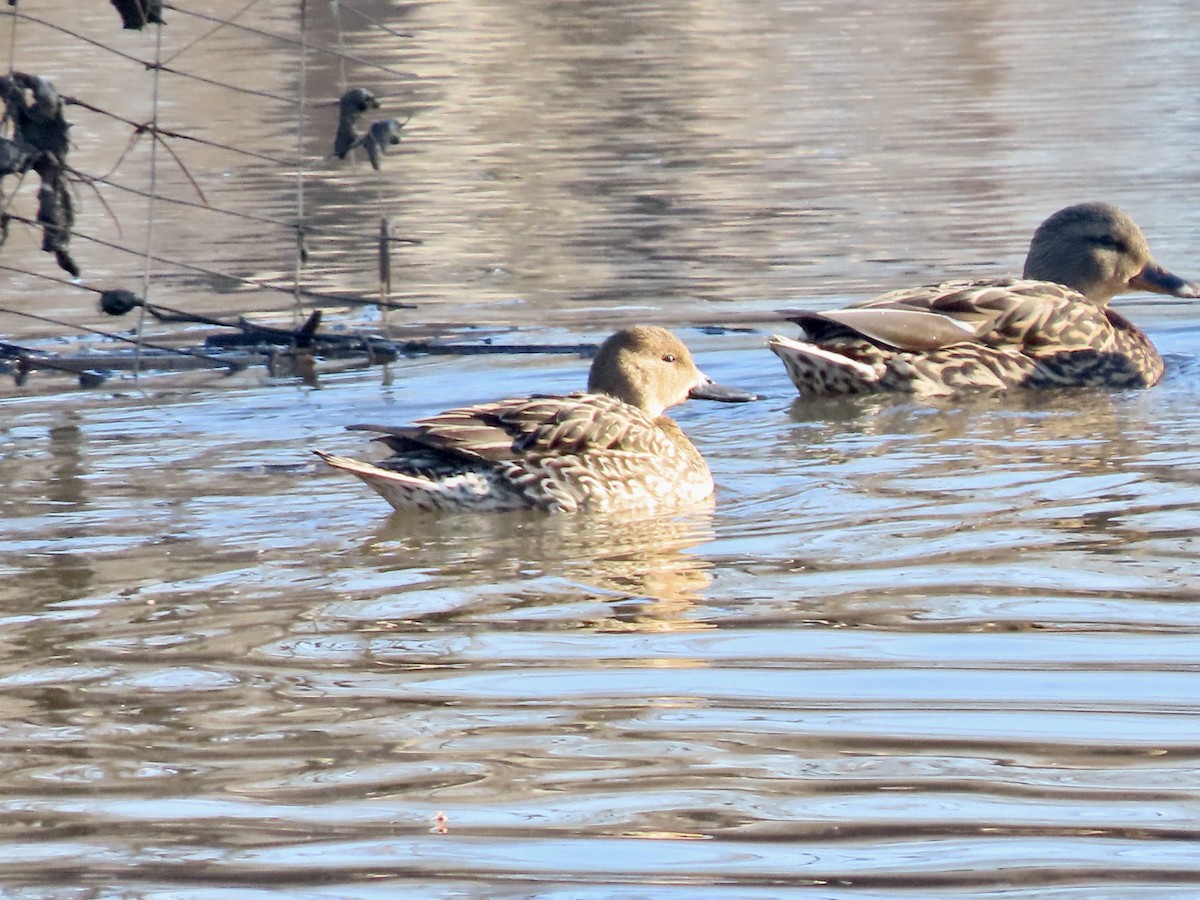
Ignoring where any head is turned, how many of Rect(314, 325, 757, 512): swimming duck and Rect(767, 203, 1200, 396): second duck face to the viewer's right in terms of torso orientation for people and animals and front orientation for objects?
2

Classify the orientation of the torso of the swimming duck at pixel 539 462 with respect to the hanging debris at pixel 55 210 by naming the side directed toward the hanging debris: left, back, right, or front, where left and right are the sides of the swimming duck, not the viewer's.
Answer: back

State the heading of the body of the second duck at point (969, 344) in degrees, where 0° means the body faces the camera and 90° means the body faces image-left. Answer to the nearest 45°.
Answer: approximately 270°

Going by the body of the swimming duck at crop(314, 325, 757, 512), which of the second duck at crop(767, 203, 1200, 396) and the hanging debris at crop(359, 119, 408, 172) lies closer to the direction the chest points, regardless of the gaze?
the second duck

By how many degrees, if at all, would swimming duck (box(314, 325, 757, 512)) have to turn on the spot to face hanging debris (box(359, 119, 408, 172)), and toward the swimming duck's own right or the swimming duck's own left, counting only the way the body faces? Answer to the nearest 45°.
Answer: approximately 135° to the swimming duck's own left

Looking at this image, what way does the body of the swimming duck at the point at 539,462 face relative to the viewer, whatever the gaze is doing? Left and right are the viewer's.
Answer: facing to the right of the viewer

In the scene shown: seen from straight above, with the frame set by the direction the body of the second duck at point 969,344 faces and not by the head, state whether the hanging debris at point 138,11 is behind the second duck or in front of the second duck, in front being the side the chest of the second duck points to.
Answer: behind

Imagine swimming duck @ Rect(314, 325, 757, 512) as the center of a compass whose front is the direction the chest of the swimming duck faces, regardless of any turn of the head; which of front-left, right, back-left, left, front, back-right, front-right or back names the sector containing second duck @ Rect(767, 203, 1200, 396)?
front-left

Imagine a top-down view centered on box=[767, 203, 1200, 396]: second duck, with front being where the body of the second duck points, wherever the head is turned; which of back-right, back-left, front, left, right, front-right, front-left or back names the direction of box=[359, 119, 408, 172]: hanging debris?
back-left

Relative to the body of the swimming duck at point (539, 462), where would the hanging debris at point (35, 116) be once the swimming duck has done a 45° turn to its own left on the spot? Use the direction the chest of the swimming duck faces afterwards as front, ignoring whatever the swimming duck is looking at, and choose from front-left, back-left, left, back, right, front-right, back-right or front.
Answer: back-left

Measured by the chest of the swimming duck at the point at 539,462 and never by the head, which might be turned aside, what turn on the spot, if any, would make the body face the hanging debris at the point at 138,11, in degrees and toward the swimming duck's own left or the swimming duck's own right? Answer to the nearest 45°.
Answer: approximately 180°
